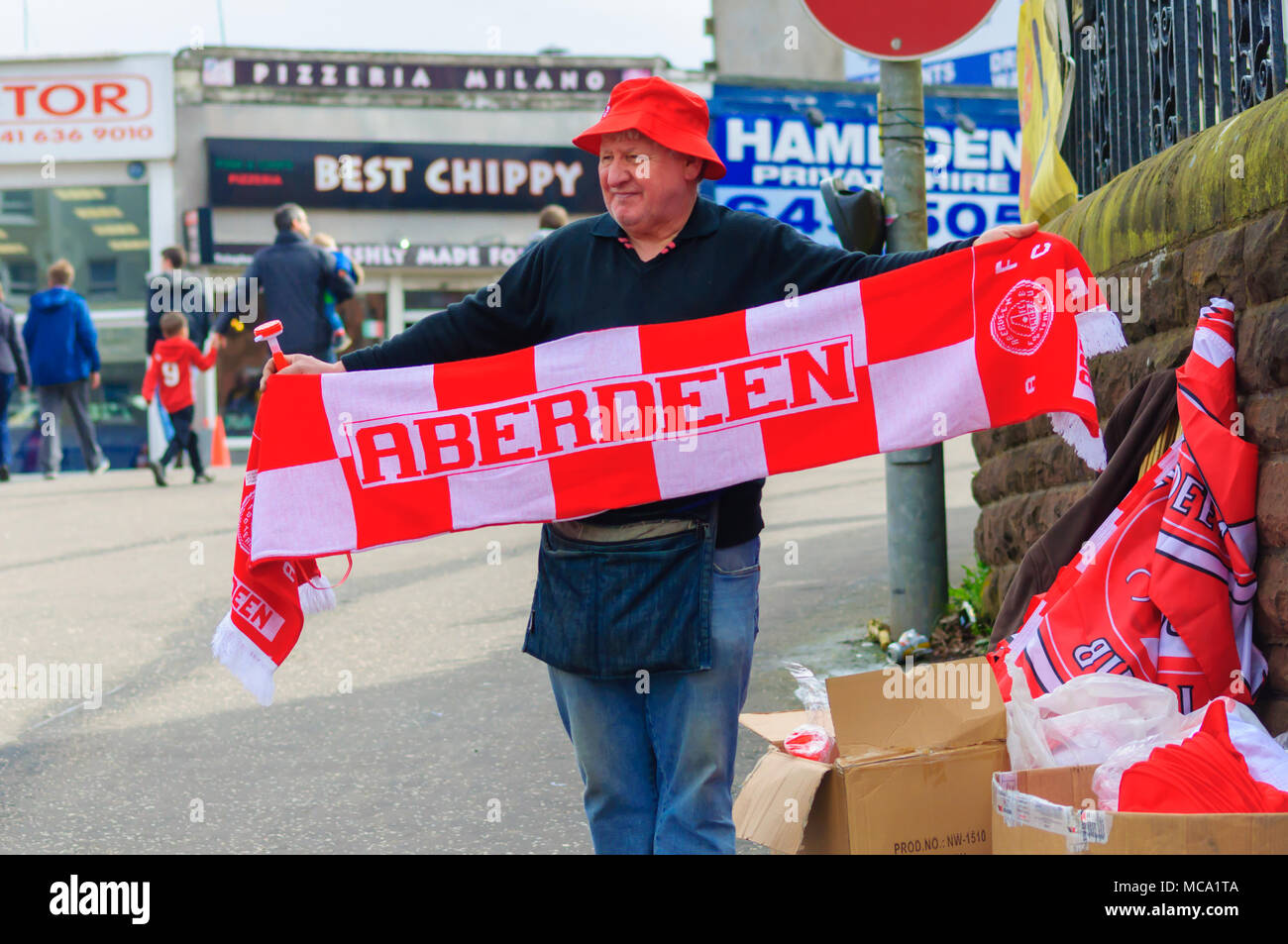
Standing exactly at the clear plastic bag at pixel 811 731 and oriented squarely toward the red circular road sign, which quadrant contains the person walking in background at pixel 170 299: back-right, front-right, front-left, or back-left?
front-left

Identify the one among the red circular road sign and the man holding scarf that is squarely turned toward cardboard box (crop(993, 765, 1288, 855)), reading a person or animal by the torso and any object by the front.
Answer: the red circular road sign

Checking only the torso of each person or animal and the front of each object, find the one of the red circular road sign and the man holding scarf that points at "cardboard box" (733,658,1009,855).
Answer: the red circular road sign

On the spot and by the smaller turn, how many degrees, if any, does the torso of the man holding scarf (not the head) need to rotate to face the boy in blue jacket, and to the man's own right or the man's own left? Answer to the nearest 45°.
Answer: approximately 90° to the man's own right

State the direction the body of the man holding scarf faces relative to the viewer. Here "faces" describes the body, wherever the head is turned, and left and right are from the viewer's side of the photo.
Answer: facing the viewer and to the left of the viewer

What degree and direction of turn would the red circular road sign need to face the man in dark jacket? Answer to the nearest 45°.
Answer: approximately 135° to its right

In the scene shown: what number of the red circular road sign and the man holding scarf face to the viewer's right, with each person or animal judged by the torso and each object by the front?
0

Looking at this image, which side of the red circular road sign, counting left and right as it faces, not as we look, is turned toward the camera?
front

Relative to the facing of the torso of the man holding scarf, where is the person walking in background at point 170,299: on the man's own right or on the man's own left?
on the man's own right

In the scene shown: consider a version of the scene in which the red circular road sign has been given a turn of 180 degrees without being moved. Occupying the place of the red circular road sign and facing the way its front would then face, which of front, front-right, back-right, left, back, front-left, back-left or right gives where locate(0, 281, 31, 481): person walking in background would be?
front-left
